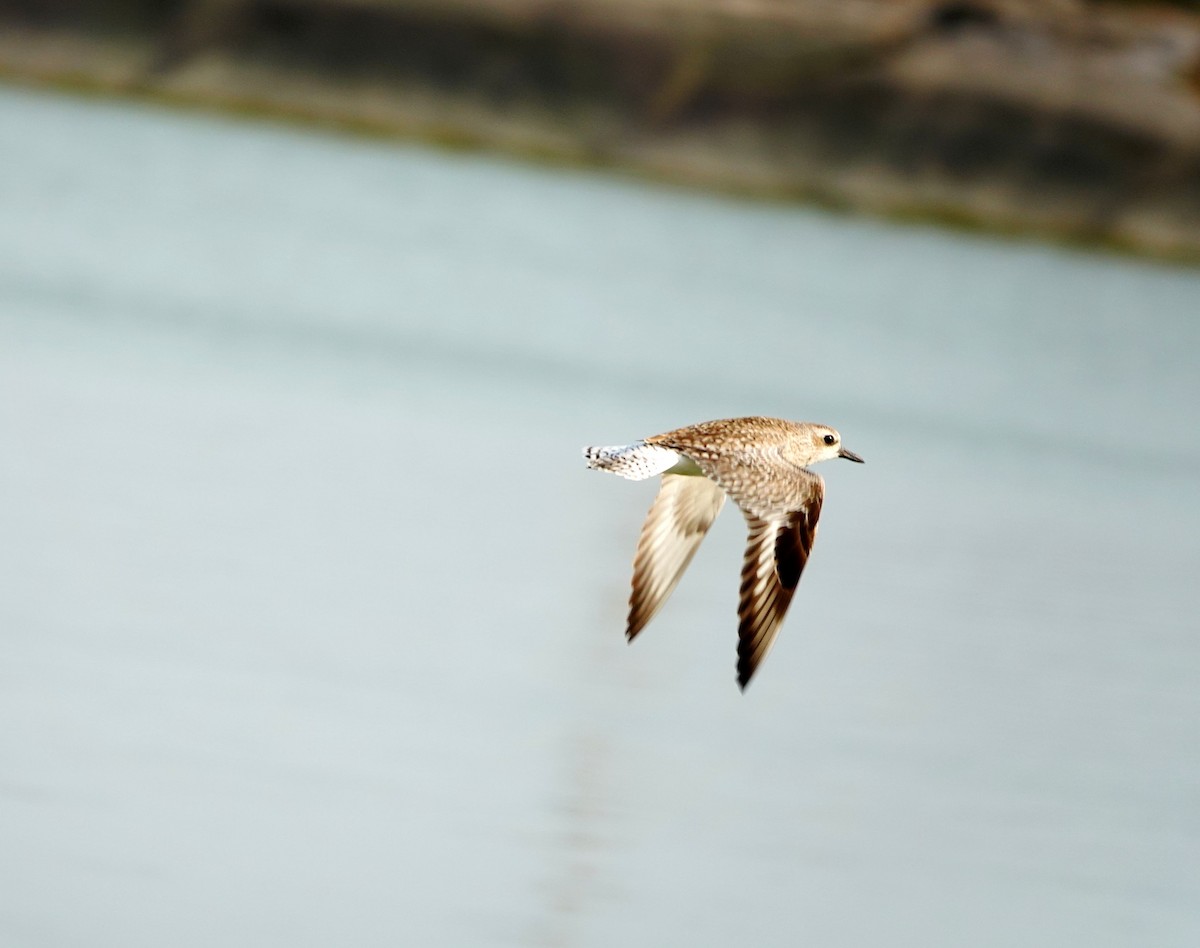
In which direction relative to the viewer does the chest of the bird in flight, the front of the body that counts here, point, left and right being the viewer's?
facing to the right of the viewer
